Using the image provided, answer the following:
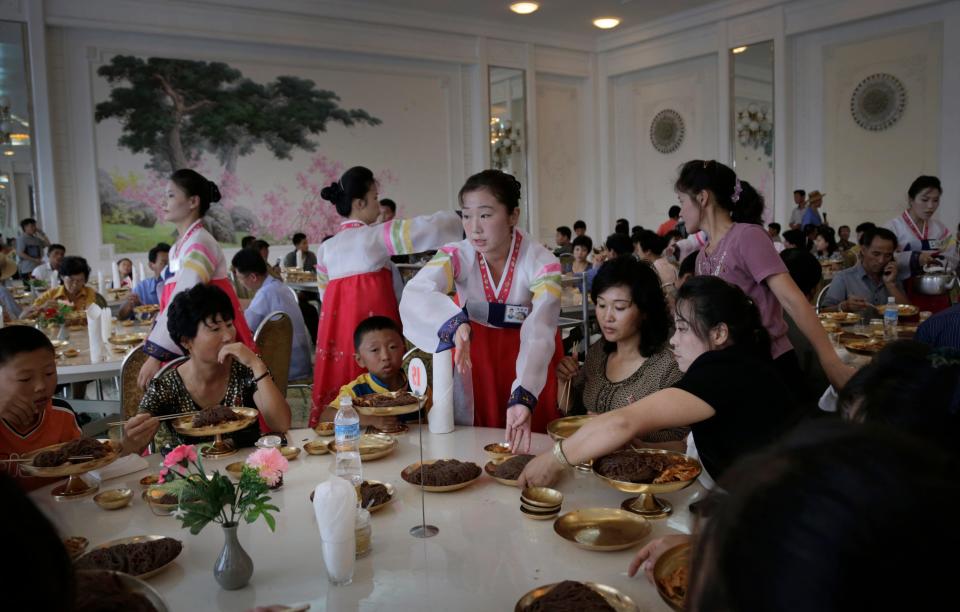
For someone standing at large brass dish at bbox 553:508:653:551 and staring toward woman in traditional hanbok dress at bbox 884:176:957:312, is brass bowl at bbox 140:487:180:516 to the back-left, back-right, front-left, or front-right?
back-left

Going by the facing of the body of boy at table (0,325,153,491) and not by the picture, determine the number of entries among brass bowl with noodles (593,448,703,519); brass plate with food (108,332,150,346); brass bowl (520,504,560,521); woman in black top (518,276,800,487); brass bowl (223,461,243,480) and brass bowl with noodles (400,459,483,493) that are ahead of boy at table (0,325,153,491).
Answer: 5

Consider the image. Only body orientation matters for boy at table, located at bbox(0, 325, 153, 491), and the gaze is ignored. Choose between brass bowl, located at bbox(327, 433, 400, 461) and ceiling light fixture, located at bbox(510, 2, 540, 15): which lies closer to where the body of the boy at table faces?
the brass bowl

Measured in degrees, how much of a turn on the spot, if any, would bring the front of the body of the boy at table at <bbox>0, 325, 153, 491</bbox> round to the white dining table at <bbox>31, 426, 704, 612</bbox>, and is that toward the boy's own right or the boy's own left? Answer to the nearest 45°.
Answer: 0° — they already face it

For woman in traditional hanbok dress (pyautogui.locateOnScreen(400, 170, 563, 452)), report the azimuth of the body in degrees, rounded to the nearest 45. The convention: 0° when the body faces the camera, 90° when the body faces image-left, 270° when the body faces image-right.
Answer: approximately 0°
